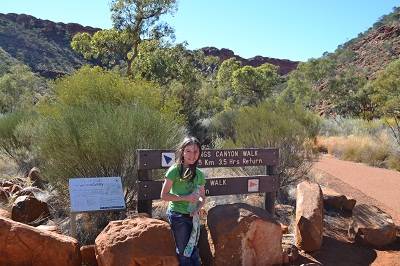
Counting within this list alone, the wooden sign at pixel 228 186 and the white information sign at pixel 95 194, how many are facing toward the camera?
2

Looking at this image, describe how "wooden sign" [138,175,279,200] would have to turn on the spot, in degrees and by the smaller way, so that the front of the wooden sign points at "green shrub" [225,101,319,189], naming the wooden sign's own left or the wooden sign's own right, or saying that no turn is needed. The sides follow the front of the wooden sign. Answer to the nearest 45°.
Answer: approximately 180°

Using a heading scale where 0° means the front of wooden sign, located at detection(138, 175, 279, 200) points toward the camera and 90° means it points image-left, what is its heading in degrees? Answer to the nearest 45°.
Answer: approximately 0°

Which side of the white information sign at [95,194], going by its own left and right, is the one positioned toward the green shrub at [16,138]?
back

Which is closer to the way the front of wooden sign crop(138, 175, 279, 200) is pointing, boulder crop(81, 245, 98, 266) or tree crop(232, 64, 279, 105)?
the boulder

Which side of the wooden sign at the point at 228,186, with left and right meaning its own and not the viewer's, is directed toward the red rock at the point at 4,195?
right

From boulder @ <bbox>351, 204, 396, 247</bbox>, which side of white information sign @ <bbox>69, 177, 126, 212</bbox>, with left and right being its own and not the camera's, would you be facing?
left

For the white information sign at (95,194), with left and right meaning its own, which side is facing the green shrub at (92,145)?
back

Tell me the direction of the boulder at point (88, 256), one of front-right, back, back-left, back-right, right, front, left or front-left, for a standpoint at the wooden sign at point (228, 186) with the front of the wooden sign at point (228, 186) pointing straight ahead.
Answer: front-right

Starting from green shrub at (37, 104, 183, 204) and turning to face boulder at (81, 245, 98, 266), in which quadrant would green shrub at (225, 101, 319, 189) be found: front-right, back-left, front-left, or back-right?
back-left

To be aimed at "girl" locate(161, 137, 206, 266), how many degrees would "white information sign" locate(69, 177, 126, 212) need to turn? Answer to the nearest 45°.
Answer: approximately 45° to its left

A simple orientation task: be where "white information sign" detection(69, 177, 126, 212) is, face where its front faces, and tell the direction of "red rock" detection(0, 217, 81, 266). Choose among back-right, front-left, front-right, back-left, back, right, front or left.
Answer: front-right

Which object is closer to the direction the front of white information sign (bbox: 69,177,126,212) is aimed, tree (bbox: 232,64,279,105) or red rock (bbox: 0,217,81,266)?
the red rock

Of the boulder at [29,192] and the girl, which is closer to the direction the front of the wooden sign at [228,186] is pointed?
the girl

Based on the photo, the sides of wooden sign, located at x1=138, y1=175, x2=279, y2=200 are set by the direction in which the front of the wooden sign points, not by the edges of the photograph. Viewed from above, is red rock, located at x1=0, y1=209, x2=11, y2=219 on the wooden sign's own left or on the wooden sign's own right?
on the wooden sign's own right
